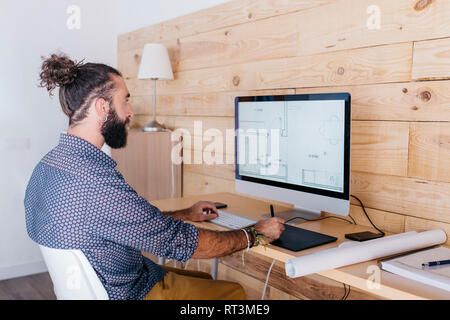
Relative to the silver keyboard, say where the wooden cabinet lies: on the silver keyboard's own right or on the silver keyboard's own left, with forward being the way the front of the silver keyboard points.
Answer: on the silver keyboard's own right

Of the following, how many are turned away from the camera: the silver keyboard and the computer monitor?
0

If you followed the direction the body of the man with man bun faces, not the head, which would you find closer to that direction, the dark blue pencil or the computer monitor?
the computer monitor

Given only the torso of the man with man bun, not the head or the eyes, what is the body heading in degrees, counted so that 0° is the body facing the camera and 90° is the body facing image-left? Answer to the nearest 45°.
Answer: approximately 225°

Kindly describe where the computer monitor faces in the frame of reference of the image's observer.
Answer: facing the viewer and to the left of the viewer

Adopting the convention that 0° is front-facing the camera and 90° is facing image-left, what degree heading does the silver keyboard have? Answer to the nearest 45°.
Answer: approximately 45°

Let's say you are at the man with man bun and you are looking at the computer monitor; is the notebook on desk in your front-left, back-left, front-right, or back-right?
front-right

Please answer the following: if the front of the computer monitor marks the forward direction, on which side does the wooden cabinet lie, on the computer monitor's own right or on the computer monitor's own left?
on the computer monitor's own right

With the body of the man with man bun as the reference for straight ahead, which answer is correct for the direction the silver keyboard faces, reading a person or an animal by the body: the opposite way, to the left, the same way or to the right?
the opposite way

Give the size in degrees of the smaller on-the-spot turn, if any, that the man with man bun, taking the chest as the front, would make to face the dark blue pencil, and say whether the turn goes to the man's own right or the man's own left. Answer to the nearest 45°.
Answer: approximately 45° to the man's own right

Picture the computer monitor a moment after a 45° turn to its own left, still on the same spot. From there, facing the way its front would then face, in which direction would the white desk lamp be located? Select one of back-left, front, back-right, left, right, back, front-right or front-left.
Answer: back-right

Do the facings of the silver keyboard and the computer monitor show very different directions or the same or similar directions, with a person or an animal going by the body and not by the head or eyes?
same or similar directions

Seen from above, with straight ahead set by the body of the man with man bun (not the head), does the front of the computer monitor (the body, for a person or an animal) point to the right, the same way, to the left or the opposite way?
the opposite way
